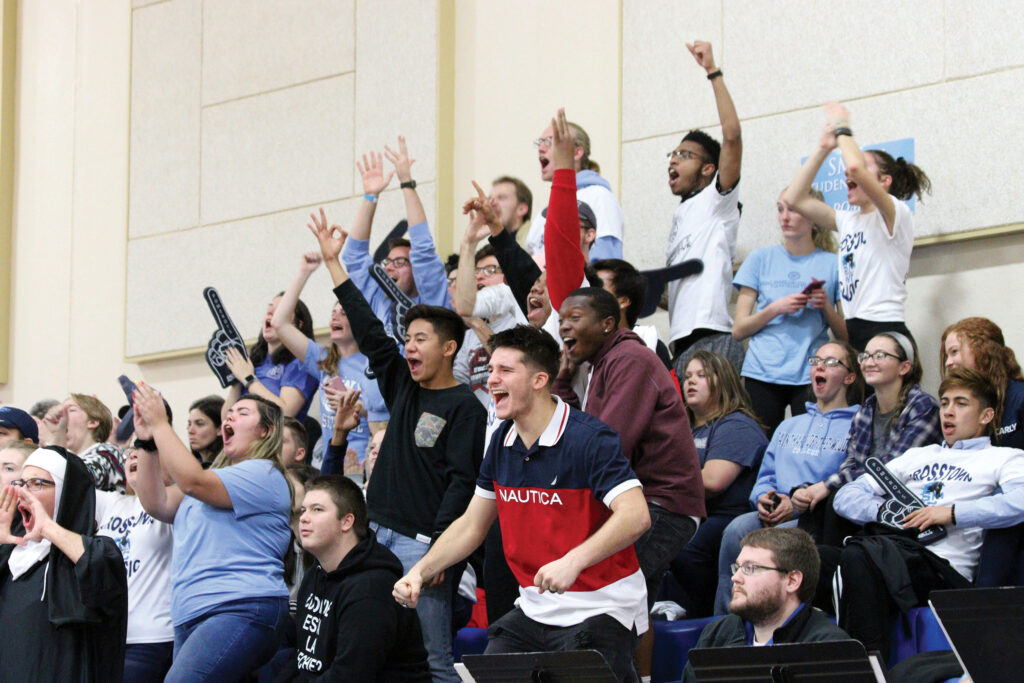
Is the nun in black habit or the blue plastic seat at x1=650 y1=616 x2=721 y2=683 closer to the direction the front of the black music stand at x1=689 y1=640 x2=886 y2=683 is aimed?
the blue plastic seat

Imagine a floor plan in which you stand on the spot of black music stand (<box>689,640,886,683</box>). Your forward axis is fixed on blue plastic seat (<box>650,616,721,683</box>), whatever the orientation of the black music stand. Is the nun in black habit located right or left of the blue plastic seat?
left

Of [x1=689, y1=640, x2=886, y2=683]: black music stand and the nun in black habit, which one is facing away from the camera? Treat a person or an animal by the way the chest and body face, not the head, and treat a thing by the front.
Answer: the black music stand

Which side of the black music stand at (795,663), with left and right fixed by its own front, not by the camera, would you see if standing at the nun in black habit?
left

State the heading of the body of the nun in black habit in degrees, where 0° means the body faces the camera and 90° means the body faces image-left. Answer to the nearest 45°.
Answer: approximately 45°

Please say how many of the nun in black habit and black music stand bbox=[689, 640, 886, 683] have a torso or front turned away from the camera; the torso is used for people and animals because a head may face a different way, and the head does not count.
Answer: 1

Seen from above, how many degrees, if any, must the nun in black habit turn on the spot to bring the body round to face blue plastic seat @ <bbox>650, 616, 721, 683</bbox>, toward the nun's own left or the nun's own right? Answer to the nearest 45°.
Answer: approximately 135° to the nun's own left

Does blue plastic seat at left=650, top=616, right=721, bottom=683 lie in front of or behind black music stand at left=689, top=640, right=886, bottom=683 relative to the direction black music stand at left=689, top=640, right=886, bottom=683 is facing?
in front

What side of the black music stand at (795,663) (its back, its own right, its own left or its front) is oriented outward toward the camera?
back

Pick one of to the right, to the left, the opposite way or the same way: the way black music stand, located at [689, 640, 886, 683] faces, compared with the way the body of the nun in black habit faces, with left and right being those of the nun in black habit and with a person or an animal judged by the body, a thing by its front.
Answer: the opposite way

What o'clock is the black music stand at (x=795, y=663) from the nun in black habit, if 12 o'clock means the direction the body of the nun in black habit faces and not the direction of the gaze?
The black music stand is roughly at 9 o'clock from the nun in black habit.
